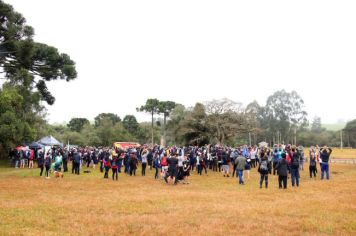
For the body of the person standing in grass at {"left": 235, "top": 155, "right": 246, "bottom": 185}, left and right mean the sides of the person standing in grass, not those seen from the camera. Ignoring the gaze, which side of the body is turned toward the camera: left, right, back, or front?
back

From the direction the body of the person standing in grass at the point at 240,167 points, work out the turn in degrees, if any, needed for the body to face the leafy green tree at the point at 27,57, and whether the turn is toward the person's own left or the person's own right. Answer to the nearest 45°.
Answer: approximately 45° to the person's own left

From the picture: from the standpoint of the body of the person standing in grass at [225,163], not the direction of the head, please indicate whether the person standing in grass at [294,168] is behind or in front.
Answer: behind

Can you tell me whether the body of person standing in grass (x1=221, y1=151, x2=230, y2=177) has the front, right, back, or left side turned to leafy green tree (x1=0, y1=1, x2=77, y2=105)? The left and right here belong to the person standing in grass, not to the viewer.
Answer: left

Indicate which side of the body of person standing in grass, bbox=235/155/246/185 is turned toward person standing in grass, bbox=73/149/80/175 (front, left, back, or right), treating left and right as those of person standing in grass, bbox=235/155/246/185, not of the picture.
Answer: left

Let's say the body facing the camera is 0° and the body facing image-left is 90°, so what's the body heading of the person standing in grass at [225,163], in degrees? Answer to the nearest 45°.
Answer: approximately 180°

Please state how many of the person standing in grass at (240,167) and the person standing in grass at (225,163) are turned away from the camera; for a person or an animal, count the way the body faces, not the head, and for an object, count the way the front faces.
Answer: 2

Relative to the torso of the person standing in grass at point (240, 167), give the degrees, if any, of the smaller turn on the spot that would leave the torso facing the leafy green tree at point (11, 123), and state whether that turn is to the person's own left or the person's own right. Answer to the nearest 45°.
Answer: approximately 45° to the person's own left
